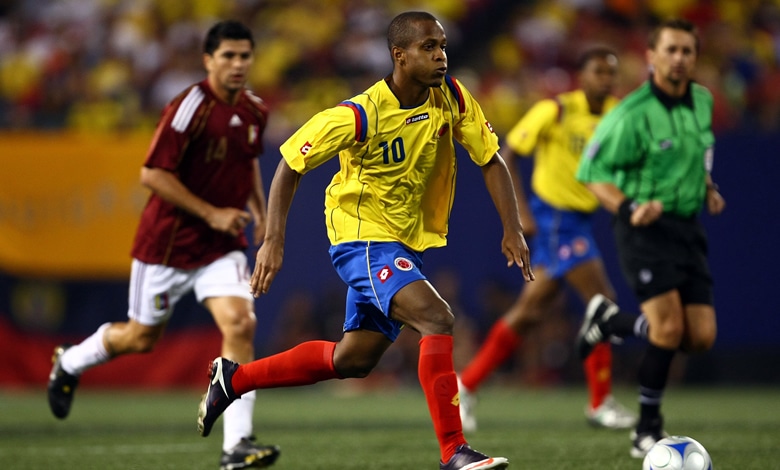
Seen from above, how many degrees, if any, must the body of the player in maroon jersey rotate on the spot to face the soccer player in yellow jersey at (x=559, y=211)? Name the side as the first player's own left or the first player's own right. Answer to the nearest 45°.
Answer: approximately 90° to the first player's own left

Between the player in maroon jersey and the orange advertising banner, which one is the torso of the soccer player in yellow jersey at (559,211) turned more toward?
the player in maroon jersey

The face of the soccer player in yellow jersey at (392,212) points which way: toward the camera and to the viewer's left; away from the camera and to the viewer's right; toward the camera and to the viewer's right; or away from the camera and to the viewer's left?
toward the camera and to the viewer's right

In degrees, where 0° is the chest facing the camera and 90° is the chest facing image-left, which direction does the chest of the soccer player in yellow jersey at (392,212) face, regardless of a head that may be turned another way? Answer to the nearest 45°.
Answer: approximately 315°

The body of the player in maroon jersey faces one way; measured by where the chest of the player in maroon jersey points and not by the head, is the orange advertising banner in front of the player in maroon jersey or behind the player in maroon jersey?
behind

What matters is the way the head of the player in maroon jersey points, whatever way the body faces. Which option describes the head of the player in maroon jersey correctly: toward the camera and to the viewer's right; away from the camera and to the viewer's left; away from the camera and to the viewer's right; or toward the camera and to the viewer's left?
toward the camera and to the viewer's right
